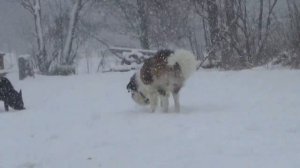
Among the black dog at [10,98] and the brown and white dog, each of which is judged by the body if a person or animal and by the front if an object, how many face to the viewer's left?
1

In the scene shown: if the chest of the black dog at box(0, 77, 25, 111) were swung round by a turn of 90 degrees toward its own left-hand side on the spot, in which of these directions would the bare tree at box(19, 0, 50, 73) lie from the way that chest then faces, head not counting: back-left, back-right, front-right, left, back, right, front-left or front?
front

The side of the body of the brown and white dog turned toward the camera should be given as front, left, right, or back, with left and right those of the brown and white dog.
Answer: left

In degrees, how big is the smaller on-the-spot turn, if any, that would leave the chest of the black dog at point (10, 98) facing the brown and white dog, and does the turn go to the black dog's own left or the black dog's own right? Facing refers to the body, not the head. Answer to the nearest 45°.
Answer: approximately 45° to the black dog's own right

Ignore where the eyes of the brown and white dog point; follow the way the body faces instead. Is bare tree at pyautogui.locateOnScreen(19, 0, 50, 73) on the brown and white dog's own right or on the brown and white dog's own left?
on the brown and white dog's own right

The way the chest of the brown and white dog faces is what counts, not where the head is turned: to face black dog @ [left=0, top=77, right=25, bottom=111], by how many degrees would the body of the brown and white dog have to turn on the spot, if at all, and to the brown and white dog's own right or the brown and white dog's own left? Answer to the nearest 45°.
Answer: approximately 45° to the brown and white dog's own right

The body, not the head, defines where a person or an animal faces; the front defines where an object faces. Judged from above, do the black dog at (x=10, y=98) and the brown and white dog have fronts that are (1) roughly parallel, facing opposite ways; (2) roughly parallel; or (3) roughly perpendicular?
roughly parallel, facing opposite ways
